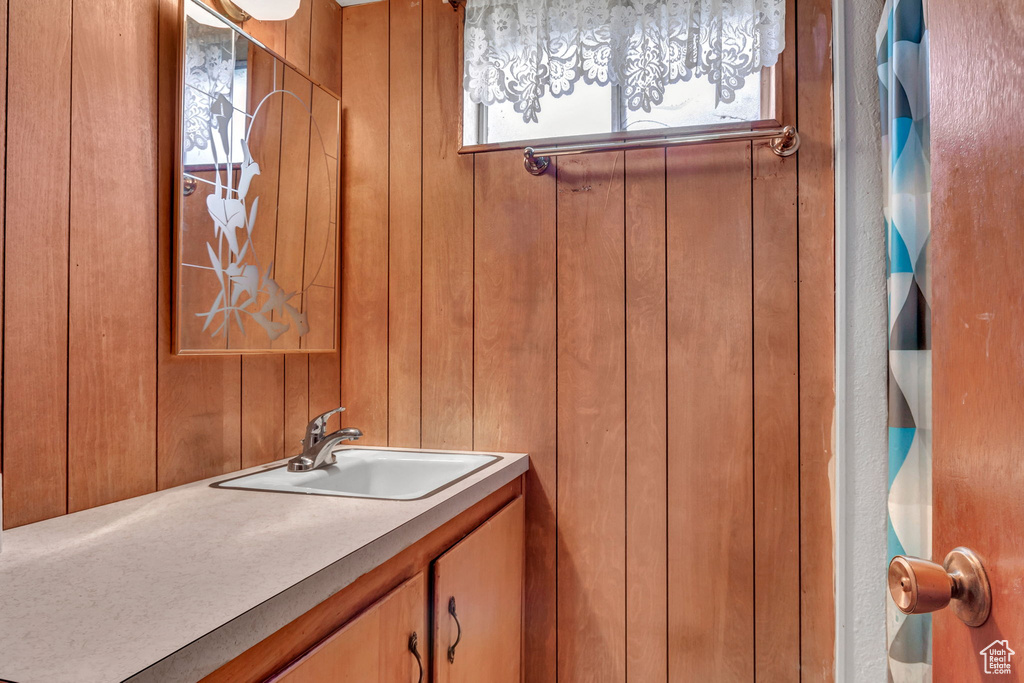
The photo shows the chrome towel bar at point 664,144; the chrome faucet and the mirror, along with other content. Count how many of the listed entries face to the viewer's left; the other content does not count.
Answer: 0

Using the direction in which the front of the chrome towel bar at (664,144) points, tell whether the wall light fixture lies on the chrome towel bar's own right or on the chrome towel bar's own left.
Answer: on the chrome towel bar's own right

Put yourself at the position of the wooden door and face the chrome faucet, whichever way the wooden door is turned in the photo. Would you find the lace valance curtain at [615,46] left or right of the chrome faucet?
right

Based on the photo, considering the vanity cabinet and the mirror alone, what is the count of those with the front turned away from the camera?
0

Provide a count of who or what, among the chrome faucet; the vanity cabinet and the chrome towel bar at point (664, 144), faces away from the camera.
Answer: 0

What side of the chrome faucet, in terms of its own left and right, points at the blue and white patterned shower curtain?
front

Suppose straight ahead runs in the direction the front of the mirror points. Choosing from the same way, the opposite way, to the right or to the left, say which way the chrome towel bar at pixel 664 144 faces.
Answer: to the right

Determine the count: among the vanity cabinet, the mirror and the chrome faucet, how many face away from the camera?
0

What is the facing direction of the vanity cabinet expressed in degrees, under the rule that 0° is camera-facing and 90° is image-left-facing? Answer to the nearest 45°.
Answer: approximately 315°

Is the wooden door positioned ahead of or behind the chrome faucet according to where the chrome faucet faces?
ahead

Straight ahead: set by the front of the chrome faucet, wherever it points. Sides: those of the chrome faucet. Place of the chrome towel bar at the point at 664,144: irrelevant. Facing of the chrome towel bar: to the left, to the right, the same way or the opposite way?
to the right

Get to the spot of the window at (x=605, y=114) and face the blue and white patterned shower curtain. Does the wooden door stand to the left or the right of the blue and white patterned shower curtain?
right

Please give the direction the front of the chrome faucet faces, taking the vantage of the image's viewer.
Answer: facing the viewer and to the right of the viewer

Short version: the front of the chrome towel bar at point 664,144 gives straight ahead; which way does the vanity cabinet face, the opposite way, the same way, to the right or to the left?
to the left

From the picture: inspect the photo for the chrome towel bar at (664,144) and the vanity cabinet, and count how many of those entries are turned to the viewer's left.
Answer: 0

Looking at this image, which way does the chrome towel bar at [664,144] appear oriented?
toward the camera
